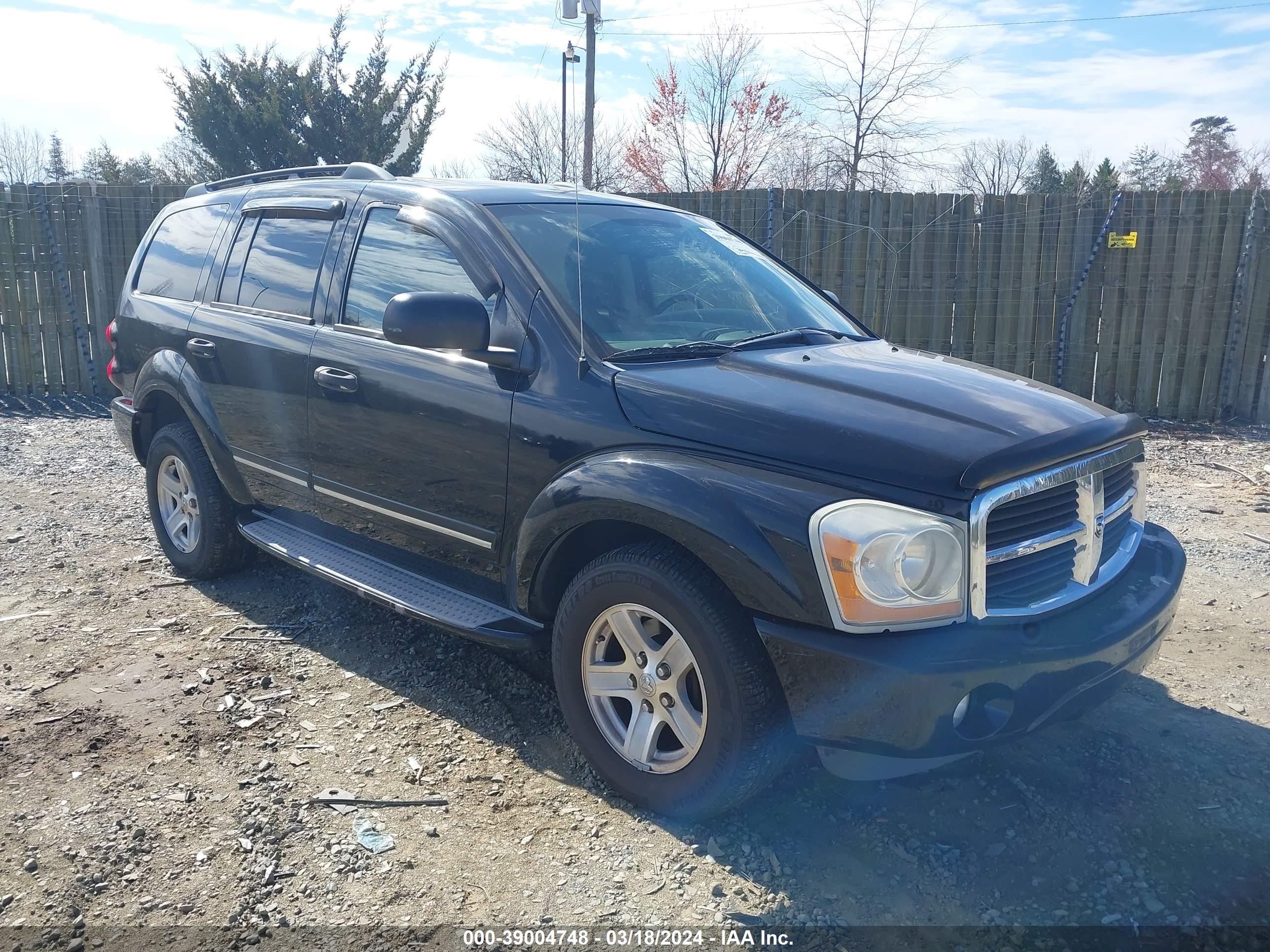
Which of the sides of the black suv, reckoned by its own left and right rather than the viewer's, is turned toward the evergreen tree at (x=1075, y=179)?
left

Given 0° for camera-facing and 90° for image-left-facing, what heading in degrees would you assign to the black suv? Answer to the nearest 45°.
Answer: approximately 315°

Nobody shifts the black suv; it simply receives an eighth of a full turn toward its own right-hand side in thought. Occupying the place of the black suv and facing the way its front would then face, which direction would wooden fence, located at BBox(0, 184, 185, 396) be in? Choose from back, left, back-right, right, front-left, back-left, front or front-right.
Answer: back-right

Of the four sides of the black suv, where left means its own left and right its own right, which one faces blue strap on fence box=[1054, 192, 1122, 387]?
left

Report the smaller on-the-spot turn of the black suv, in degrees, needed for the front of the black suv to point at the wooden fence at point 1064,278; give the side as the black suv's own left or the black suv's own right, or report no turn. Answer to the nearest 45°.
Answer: approximately 90° to the black suv's own left

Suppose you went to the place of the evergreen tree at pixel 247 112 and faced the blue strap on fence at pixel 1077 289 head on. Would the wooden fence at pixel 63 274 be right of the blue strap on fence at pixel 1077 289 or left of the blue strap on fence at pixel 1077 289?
right

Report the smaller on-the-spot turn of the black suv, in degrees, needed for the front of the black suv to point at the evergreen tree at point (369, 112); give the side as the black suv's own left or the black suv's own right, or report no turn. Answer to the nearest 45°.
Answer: approximately 135° to the black suv's own left

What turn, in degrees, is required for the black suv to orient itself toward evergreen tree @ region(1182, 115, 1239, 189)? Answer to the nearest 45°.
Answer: approximately 90° to its left
